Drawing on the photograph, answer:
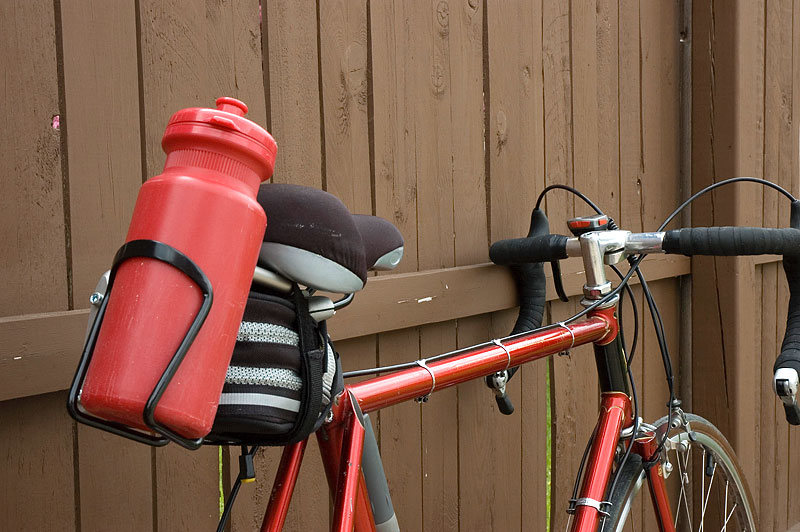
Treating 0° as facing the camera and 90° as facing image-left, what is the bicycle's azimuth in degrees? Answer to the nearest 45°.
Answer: approximately 225°
